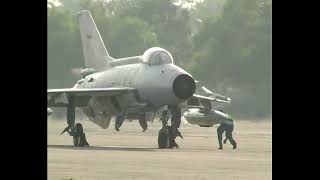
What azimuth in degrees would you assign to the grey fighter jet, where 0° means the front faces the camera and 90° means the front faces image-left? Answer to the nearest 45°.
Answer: approximately 315°
